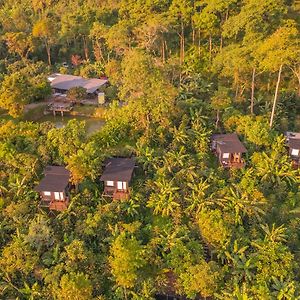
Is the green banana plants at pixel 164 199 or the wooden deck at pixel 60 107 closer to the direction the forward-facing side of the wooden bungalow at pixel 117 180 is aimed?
the green banana plants

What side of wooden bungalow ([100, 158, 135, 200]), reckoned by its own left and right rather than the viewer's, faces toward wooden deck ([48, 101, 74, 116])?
back

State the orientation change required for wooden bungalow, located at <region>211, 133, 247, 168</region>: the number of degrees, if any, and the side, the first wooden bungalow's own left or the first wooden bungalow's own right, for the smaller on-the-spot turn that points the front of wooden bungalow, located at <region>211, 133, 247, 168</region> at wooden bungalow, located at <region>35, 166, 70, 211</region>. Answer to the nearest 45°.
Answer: approximately 45° to the first wooden bungalow's own right

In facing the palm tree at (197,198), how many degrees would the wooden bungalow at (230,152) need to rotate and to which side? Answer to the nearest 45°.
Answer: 0° — it already faces it

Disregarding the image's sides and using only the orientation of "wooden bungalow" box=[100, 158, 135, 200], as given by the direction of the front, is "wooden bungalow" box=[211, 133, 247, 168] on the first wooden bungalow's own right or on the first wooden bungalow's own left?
on the first wooden bungalow's own left

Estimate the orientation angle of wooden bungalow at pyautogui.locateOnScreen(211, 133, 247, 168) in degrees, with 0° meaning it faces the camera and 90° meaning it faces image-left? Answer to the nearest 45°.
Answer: approximately 0°

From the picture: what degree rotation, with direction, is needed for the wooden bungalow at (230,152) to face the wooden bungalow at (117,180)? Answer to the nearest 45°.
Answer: approximately 45° to its right

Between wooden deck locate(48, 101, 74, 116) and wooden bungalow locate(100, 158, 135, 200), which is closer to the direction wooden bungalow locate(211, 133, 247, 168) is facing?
the wooden bungalow

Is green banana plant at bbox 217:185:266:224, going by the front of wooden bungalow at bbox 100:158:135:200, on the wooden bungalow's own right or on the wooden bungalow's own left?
on the wooden bungalow's own left

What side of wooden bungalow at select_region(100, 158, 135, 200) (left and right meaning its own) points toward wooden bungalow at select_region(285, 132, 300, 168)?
left

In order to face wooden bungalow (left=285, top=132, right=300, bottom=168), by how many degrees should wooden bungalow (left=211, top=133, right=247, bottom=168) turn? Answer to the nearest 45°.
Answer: approximately 90° to its left

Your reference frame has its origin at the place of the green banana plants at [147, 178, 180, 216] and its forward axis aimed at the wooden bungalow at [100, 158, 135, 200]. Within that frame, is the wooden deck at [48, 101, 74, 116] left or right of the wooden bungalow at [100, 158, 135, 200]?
right

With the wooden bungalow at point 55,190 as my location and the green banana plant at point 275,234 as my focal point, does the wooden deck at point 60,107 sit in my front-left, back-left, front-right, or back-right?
back-left
